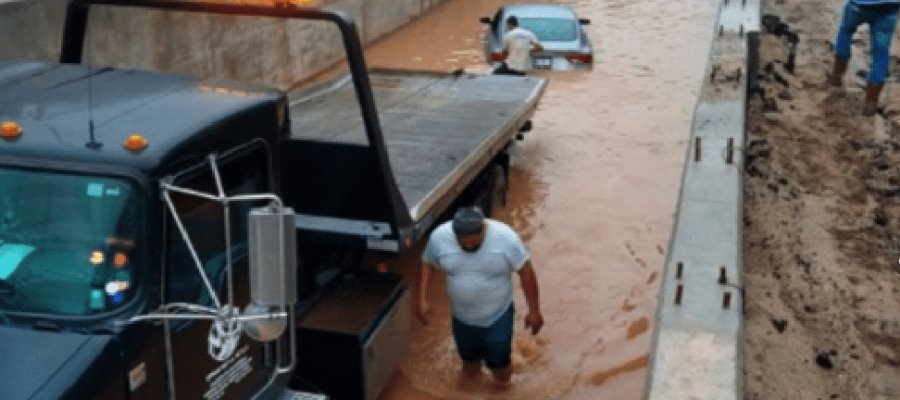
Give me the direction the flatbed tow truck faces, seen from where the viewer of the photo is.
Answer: facing the viewer and to the left of the viewer

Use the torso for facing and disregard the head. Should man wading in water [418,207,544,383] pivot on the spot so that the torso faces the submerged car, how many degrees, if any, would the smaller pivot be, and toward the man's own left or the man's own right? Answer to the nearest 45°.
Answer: approximately 180°

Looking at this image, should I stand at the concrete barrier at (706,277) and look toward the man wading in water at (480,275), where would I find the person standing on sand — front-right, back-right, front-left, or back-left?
back-right

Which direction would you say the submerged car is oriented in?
away from the camera

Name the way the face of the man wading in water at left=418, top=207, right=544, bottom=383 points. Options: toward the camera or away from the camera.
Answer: toward the camera

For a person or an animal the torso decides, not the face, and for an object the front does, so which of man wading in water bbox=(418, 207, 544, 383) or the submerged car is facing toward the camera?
the man wading in water
